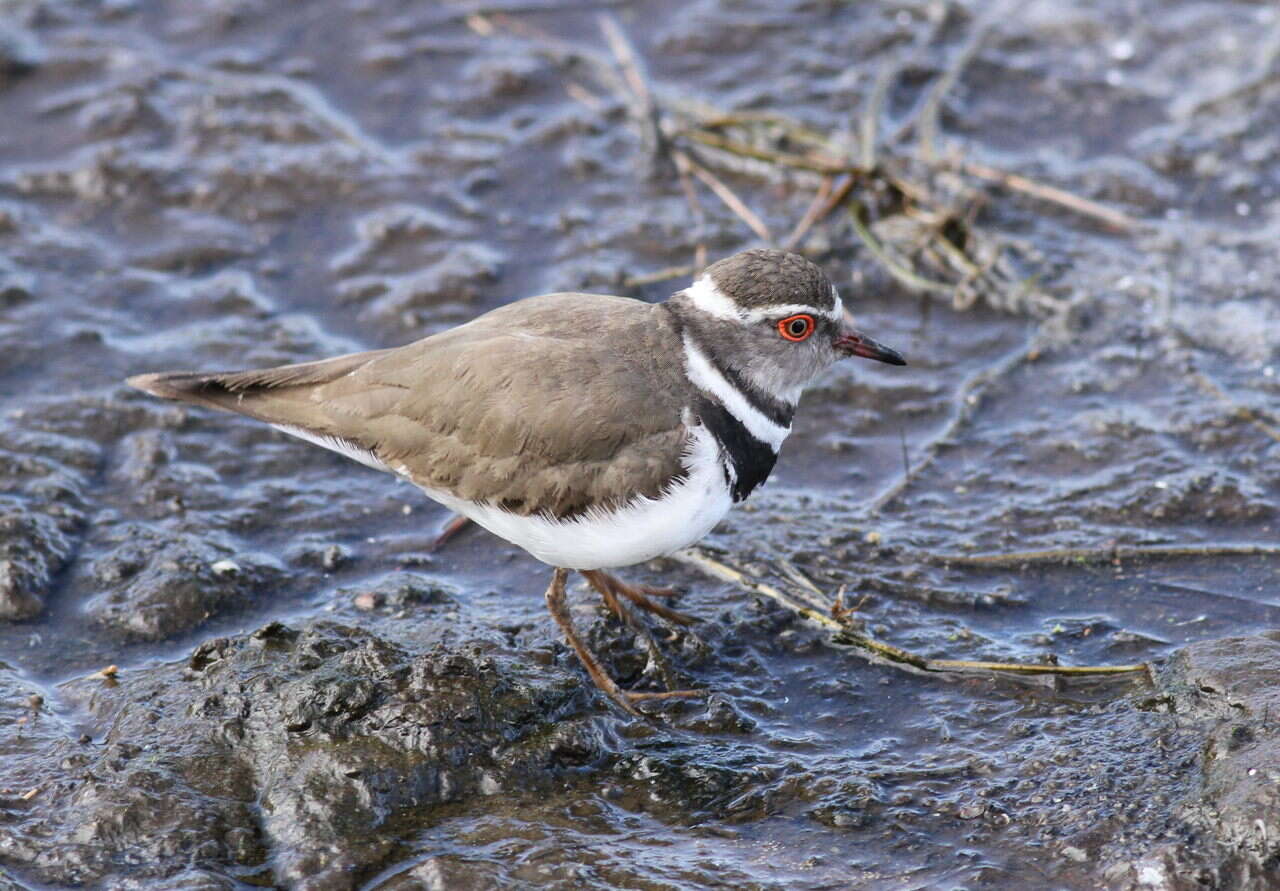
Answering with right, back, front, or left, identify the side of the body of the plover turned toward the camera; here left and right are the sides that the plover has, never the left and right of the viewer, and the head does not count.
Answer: right

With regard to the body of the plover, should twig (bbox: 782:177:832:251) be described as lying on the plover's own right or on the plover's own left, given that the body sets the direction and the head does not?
on the plover's own left

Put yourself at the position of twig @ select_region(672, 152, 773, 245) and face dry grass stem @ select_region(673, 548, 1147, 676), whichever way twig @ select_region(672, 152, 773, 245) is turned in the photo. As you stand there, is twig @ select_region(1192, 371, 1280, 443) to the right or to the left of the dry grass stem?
left

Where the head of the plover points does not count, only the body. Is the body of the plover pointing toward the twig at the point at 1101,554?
yes

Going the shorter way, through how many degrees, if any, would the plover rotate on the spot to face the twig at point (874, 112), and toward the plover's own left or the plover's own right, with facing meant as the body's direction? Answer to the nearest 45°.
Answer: approximately 45° to the plover's own left

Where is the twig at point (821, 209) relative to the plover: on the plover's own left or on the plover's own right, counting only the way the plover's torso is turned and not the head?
on the plover's own left
